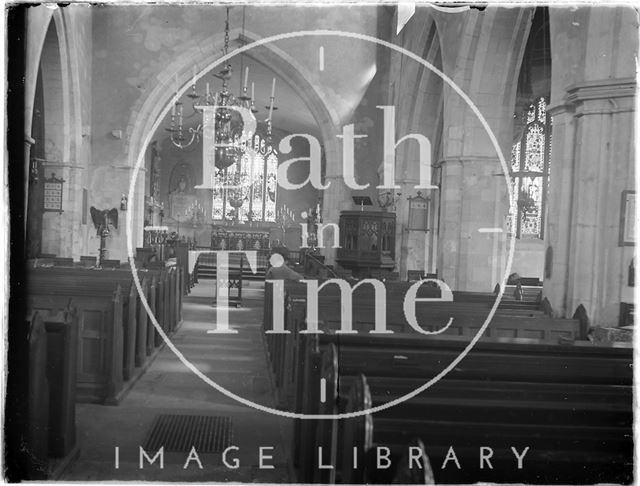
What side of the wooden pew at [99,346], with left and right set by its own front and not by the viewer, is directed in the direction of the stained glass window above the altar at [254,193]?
front

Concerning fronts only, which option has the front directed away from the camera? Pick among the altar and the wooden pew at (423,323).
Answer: the wooden pew

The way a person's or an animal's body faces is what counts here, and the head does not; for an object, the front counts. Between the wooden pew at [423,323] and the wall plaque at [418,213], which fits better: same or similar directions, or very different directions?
very different directions

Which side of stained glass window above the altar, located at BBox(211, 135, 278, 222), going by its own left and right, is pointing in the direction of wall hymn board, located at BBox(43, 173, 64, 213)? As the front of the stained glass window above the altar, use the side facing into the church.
front

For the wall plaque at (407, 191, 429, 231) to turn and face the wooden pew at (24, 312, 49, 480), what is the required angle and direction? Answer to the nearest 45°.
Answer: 0° — it already faces it

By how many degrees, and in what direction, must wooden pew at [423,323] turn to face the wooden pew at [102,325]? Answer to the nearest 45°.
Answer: approximately 90° to its left

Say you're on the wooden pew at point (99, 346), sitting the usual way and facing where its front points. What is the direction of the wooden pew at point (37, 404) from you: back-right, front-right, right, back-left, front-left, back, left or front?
back

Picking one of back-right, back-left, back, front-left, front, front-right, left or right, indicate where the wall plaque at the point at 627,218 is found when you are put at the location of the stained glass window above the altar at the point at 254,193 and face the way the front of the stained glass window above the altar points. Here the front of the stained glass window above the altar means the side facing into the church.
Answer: front

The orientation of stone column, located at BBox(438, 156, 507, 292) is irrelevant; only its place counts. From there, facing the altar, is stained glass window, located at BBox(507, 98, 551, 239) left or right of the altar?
right

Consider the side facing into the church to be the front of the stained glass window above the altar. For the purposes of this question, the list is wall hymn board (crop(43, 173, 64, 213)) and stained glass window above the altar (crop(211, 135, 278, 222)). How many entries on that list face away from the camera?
0

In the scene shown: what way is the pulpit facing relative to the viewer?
toward the camera

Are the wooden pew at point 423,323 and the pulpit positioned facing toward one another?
yes

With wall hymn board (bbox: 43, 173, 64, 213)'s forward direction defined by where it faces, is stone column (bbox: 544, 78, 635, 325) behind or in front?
in front

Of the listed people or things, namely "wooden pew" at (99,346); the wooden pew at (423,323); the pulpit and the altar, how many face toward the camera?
2

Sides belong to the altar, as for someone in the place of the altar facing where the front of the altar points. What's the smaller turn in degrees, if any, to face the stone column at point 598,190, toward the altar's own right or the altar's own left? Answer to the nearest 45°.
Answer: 0° — it already faces it

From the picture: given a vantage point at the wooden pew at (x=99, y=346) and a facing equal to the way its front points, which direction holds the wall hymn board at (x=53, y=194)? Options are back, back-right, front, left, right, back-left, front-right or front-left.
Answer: front

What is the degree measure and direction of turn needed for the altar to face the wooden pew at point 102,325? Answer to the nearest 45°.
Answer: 0° — it already faces it

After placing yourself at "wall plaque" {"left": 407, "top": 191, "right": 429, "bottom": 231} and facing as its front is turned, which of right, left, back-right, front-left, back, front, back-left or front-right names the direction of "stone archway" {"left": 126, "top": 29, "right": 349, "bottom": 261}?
back-right
